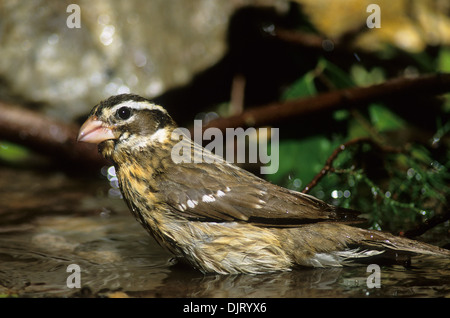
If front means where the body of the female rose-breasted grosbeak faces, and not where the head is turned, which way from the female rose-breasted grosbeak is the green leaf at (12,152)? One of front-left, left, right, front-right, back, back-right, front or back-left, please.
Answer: front-right

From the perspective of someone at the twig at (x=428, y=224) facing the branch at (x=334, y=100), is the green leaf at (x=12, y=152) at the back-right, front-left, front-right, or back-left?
front-left

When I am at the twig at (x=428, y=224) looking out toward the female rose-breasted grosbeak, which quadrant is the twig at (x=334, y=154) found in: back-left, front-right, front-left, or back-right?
front-right

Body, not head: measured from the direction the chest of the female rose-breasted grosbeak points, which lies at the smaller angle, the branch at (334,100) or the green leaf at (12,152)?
the green leaf

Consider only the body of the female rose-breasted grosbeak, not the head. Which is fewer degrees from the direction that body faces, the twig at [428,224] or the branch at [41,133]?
the branch

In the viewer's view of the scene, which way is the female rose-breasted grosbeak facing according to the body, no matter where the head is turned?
to the viewer's left

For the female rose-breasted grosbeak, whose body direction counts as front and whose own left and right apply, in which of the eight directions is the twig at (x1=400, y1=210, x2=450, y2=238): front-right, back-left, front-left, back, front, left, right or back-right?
back

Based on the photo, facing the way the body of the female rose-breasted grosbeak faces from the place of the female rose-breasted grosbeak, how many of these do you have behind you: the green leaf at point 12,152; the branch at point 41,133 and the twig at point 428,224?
1

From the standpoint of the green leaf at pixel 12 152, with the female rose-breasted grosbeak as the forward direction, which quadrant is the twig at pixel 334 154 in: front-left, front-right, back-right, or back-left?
front-left

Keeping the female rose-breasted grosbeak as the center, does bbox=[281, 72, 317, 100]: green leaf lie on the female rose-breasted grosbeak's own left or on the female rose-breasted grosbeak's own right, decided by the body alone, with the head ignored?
on the female rose-breasted grosbeak's own right
